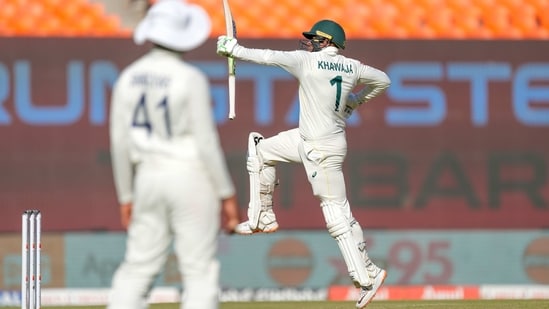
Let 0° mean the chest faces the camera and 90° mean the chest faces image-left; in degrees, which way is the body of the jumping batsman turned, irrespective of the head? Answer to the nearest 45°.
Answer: approximately 135°

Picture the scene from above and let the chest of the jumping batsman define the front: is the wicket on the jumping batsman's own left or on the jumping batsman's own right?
on the jumping batsman's own left
